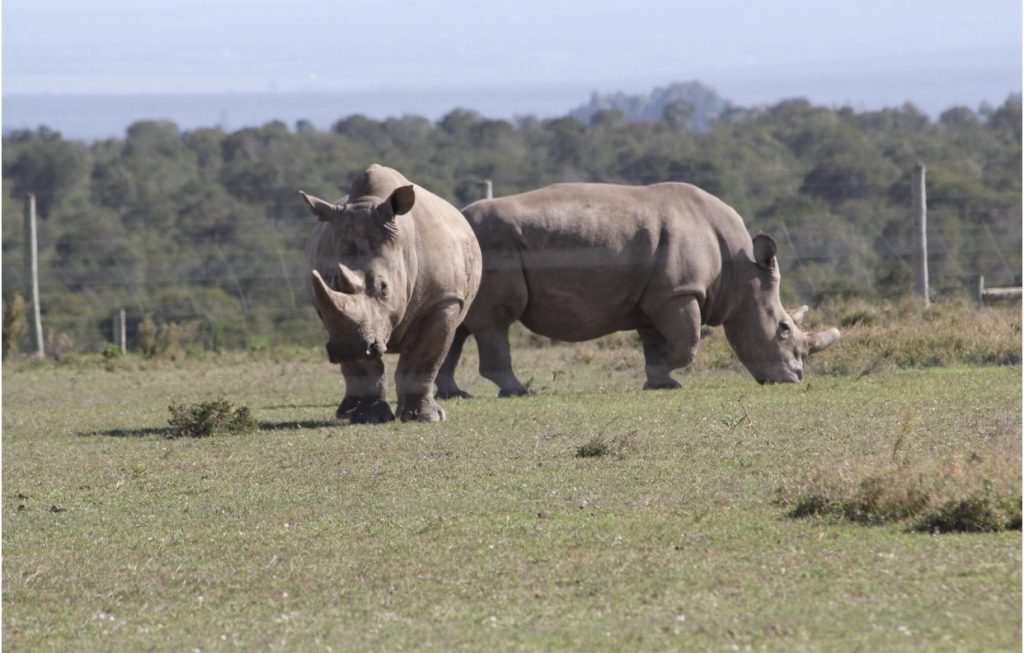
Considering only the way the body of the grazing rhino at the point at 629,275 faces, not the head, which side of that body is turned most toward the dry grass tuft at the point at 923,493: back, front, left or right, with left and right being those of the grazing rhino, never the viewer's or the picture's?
right

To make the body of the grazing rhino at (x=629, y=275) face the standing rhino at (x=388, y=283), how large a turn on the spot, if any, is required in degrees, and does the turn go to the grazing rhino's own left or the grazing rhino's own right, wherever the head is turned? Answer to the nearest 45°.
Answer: approximately 135° to the grazing rhino's own right

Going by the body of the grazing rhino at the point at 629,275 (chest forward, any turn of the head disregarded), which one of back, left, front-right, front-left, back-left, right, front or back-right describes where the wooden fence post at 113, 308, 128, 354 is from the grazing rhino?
back-left

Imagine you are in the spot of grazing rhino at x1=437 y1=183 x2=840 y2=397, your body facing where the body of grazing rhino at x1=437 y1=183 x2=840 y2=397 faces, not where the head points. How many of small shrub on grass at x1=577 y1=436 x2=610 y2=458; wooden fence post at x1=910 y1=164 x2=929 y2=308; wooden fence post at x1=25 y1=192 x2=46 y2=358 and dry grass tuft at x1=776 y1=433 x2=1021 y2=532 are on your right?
2

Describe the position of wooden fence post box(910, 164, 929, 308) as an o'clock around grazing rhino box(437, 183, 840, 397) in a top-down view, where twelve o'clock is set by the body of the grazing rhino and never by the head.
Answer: The wooden fence post is roughly at 10 o'clock from the grazing rhino.

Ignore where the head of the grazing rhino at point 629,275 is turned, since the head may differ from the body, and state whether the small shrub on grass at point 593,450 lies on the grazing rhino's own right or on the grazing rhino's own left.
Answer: on the grazing rhino's own right

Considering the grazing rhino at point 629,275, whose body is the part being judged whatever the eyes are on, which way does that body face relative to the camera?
to the viewer's right

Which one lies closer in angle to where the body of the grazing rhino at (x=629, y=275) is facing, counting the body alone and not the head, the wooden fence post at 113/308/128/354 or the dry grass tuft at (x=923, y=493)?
the dry grass tuft

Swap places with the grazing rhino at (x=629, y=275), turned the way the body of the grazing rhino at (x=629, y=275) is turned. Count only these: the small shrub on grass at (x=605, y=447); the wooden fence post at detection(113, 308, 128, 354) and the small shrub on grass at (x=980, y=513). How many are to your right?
2

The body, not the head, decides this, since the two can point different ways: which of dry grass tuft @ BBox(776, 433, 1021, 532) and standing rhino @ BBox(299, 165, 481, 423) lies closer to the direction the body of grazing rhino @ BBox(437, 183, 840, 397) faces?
the dry grass tuft
